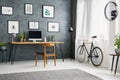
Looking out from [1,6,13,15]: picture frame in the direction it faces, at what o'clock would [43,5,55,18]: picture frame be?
[43,5,55,18]: picture frame is roughly at 9 o'clock from [1,6,13,15]: picture frame.

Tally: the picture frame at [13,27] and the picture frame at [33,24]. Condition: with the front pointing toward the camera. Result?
2

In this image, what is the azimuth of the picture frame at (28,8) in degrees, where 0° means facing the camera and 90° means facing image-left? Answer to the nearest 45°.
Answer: approximately 0°

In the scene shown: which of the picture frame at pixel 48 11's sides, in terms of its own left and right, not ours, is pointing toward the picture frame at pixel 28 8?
right

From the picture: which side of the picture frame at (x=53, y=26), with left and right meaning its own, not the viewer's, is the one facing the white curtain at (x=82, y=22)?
left

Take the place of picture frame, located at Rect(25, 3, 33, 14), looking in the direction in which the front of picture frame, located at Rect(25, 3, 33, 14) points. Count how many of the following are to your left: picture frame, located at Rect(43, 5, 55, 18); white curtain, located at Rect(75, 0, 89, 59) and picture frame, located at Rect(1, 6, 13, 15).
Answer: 2

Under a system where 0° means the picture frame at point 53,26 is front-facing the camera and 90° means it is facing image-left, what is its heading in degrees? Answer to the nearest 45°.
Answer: approximately 0°

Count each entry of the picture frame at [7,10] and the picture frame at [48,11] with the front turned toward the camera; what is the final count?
2

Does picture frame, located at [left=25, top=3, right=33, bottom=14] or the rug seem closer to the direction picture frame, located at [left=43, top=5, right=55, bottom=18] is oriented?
the rug

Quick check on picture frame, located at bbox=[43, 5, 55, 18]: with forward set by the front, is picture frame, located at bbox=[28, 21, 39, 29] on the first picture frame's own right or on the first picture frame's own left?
on the first picture frame's own right

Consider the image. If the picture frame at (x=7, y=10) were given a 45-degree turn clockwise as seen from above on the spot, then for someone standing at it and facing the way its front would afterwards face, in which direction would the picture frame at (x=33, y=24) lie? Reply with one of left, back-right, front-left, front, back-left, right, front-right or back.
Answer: back-left
